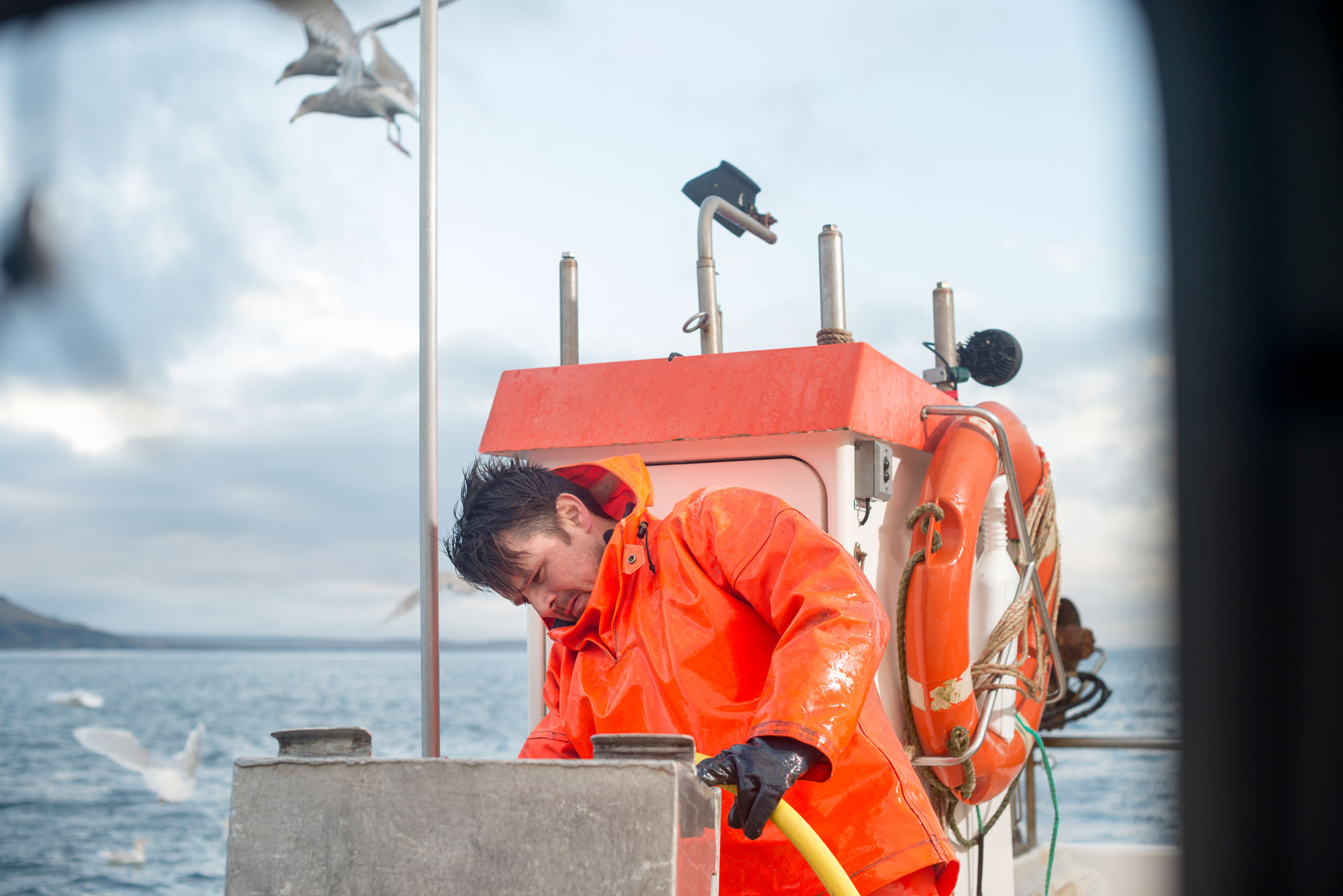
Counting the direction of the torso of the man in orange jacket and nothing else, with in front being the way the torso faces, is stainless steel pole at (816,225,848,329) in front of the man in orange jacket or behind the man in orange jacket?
behind

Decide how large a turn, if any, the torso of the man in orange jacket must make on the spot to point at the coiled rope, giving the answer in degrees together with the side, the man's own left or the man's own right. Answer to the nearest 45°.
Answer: approximately 180°

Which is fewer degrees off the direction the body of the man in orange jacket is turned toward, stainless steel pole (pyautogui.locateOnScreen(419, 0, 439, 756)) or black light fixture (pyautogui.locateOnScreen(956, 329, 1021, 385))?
the stainless steel pole

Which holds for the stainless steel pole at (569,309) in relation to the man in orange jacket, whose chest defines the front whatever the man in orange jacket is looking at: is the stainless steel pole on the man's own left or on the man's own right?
on the man's own right

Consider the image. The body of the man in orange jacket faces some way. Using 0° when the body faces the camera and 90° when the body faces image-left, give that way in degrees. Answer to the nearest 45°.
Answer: approximately 45°

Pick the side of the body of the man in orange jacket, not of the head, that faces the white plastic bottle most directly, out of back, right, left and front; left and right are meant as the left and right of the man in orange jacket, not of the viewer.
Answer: back

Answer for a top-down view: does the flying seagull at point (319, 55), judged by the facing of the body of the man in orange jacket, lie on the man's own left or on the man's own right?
on the man's own right
